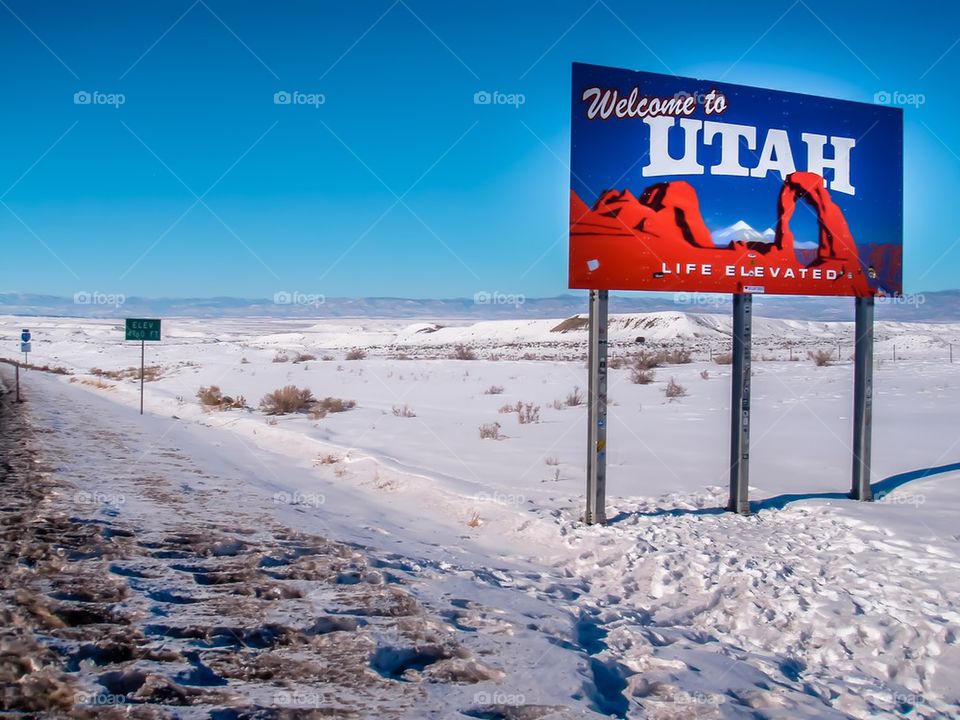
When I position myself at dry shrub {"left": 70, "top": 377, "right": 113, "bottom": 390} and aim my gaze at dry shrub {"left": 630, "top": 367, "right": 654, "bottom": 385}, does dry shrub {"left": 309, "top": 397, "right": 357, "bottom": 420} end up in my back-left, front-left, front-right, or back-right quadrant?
front-right

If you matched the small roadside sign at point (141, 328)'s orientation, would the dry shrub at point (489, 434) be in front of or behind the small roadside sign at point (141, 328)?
in front

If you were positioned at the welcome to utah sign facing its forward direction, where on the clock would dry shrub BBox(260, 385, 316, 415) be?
The dry shrub is roughly at 6 o'clock from the welcome to utah sign.

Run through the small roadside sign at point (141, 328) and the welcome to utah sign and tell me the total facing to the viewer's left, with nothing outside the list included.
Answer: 0

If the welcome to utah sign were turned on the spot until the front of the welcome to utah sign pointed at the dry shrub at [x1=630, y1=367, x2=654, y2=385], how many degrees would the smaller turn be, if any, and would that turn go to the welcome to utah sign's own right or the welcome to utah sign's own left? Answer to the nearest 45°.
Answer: approximately 135° to the welcome to utah sign's own left

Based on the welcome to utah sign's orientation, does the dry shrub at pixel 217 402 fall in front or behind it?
behind

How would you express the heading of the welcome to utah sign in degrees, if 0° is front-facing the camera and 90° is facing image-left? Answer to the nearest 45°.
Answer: approximately 315°

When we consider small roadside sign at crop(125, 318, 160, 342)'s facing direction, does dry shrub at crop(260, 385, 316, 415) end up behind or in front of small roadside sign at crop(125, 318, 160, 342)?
in front

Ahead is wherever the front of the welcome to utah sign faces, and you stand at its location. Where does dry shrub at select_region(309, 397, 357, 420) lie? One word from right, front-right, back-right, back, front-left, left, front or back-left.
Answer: back

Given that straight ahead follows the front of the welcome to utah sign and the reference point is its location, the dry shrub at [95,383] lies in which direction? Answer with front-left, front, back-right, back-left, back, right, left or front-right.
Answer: back

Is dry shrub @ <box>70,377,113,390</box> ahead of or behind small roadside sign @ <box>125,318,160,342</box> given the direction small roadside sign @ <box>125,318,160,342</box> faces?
behind

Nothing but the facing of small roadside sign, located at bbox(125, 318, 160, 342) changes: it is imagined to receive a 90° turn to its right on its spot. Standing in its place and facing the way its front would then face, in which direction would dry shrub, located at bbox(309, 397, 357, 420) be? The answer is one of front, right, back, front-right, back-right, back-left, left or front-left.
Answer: back-left

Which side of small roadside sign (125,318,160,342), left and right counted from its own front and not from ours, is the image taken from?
front
